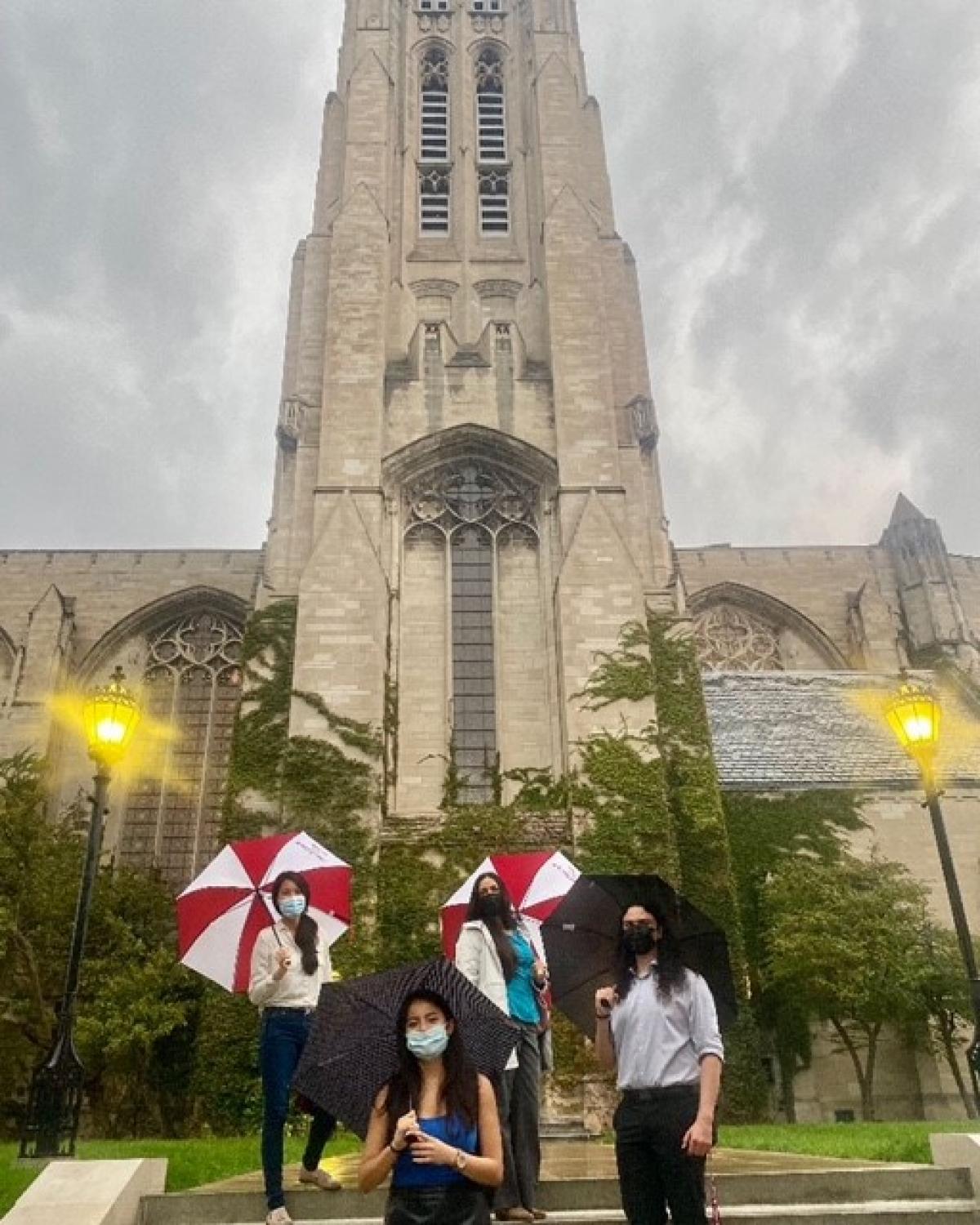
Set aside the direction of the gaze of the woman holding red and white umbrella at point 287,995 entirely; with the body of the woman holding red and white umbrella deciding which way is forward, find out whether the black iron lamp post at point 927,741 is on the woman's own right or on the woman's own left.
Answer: on the woman's own left

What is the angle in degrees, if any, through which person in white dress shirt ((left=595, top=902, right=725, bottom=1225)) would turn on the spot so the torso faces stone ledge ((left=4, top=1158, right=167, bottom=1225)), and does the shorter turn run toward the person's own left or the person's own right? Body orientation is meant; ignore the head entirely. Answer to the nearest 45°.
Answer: approximately 90° to the person's own right

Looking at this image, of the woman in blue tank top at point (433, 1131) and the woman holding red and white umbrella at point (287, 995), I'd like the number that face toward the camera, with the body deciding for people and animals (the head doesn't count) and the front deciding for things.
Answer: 2

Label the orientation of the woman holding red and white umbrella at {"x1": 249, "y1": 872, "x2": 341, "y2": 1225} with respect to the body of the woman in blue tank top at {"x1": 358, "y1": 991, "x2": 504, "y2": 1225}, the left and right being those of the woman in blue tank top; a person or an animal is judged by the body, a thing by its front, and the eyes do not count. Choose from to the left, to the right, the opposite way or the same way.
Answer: the same way

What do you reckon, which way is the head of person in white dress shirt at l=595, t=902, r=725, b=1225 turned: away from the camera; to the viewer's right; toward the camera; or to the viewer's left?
toward the camera

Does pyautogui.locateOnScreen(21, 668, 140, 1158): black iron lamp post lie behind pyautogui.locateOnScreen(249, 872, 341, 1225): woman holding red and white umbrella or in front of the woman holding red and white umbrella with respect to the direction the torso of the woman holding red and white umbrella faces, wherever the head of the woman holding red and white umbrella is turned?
behind

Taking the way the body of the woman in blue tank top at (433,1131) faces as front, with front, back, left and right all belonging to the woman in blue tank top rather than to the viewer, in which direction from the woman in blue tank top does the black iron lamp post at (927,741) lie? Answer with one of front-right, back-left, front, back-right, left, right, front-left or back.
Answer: back-left

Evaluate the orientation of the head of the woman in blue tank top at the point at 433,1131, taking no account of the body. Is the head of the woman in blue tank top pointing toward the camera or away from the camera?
toward the camera

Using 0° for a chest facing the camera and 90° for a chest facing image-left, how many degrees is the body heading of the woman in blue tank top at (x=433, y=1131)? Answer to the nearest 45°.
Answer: approximately 0°

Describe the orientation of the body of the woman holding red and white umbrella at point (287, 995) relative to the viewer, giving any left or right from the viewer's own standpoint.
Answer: facing the viewer

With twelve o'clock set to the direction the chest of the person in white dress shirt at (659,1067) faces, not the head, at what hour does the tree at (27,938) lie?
The tree is roughly at 3 o'clock from the person in white dress shirt.

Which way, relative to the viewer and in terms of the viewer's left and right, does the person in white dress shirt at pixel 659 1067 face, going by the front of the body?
facing the viewer and to the left of the viewer

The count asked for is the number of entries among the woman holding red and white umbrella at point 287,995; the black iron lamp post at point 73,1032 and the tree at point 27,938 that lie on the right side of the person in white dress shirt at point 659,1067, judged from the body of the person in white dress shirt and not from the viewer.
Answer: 3

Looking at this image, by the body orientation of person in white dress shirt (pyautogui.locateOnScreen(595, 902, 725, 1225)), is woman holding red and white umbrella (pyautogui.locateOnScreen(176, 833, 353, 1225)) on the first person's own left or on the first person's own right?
on the first person's own right

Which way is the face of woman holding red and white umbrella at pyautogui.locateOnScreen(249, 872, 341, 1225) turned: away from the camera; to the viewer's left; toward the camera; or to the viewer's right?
toward the camera
